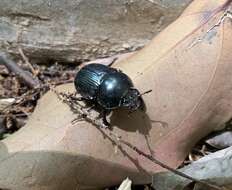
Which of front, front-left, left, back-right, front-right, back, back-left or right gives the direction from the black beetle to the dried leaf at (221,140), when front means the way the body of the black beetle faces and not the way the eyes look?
front-left

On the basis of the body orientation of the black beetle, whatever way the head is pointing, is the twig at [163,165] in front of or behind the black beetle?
in front

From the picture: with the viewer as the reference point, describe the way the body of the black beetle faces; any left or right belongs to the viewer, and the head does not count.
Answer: facing the viewer and to the right of the viewer

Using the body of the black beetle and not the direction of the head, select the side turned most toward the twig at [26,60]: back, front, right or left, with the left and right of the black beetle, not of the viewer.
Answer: back

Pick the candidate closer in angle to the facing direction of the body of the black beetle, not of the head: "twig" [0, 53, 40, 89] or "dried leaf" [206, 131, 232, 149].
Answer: the dried leaf

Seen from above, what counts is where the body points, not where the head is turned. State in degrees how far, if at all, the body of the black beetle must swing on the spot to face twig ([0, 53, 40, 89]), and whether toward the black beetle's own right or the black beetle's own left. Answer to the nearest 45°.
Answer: approximately 180°

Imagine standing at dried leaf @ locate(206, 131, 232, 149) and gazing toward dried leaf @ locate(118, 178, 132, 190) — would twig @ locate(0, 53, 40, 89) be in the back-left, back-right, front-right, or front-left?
front-right

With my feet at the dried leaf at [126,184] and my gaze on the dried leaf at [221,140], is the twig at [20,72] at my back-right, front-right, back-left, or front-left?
back-left

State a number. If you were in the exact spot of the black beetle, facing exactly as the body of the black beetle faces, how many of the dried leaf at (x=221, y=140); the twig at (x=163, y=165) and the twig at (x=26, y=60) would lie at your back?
1
